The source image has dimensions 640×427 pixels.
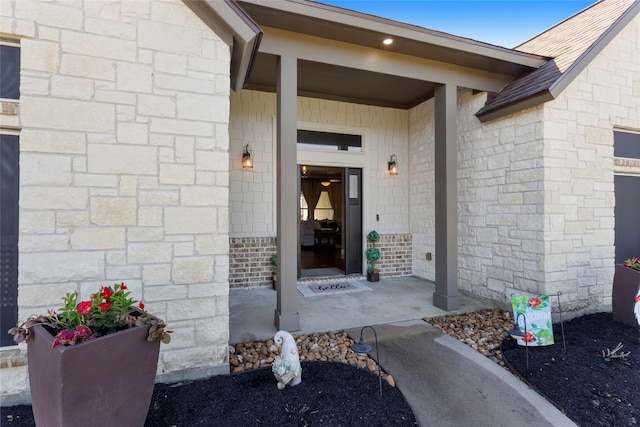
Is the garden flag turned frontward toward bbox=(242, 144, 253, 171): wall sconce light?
no

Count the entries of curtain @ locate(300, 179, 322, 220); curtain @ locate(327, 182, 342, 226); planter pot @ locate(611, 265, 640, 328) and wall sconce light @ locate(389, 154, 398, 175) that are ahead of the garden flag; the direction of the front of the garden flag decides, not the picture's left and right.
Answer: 0

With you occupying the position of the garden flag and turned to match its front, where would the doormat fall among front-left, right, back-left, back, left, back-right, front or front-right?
right

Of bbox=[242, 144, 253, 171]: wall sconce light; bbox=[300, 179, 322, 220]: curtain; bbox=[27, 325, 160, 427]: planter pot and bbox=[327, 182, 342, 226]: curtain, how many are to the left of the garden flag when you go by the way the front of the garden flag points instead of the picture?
0

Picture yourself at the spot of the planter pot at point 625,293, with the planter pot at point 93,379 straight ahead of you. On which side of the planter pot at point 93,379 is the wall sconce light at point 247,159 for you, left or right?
right

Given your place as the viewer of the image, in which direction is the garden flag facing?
facing the viewer

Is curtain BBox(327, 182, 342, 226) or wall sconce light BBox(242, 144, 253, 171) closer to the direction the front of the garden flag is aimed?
the wall sconce light

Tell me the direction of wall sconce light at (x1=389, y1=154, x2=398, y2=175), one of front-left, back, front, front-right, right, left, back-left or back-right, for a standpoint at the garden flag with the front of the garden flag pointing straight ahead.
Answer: back-right

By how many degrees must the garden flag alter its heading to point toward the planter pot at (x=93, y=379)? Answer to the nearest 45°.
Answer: approximately 45° to its right

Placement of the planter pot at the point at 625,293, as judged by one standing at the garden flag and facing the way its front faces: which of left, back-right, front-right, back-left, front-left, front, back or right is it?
back-left

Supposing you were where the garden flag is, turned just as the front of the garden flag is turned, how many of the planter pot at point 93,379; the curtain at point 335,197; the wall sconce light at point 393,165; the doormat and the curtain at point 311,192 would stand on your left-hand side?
0

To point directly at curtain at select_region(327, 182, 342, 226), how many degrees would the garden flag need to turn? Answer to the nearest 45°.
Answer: approximately 135° to its right

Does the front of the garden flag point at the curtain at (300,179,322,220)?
no
